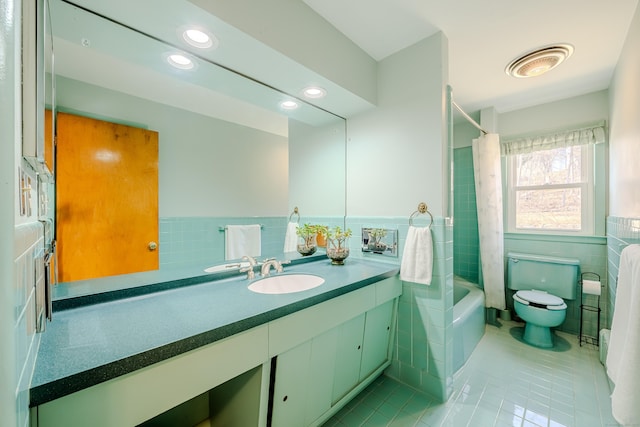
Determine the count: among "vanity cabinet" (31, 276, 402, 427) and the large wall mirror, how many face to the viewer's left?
0

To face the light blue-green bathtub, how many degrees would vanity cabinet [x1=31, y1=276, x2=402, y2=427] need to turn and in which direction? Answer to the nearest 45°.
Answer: approximately 45° to its left

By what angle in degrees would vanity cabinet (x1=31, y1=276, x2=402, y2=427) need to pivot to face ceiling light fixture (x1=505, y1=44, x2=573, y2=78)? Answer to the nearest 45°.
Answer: approximately 45° to its left

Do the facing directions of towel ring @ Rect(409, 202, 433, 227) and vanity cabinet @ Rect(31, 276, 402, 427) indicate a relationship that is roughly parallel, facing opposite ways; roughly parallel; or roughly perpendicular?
roughly perpendicular

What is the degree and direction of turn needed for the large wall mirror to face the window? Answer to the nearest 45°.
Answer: approximately 45° to its left

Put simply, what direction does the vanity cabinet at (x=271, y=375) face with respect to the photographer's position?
facing the viewer and to the right of the viewer

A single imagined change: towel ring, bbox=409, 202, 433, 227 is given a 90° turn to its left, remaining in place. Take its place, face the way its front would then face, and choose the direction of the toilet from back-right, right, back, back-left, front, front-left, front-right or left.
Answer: front-left

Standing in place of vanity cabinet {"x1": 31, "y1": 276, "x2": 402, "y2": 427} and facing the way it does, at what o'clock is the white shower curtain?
The white shower curtain is roughly at 10 o'clock from the vanity cabinet.

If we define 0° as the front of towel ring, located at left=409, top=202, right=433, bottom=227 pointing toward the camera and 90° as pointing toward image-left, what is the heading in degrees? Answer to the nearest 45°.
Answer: approximately 0°

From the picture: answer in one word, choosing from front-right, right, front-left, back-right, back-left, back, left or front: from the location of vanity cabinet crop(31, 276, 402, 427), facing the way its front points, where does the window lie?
front-left
